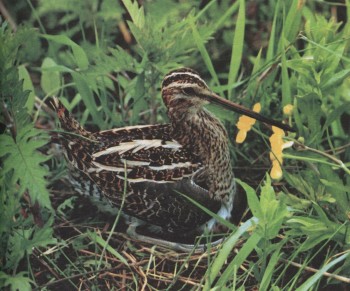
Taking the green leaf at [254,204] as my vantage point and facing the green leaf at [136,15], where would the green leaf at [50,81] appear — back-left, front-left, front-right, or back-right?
front-left

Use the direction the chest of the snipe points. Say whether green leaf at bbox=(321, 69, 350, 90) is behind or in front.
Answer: in front

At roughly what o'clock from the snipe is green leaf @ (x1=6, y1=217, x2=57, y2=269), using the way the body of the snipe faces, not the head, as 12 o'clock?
The green leaf is roughly at 5 o'clock from the snipe.

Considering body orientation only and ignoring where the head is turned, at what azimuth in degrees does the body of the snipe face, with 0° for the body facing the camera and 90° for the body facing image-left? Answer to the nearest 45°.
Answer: approximately 270°

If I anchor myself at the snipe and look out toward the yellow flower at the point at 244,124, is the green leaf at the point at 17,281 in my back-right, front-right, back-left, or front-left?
back-right

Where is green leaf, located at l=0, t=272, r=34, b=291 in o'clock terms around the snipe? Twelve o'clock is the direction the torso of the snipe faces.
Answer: The green leaf is roughly at 5 o'clock from the snipe.

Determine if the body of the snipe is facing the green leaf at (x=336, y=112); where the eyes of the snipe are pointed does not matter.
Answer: yes
